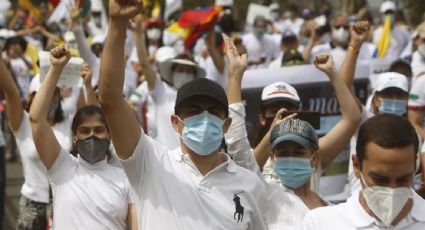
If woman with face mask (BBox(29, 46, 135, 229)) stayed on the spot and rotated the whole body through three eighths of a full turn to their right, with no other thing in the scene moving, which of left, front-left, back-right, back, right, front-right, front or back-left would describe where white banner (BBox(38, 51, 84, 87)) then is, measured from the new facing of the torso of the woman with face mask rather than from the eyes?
front-right

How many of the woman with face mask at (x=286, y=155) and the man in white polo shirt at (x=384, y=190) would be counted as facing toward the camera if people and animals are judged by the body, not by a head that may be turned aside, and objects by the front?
2

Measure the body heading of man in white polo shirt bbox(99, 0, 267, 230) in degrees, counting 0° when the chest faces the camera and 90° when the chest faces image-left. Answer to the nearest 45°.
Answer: approximately 0°

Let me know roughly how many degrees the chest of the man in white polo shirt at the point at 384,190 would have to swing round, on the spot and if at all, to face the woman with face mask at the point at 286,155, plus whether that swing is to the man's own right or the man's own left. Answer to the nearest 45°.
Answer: approximately 135° to the man's own right
